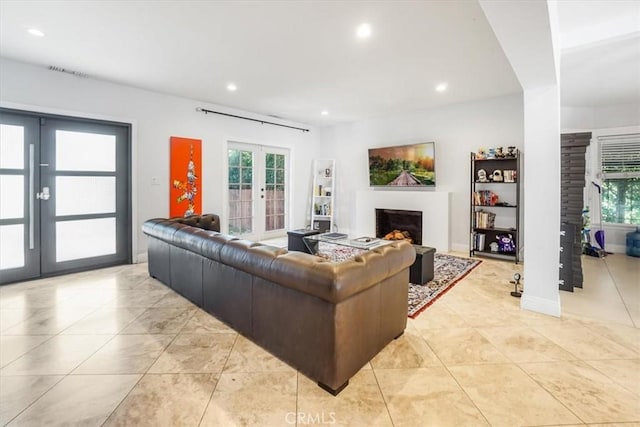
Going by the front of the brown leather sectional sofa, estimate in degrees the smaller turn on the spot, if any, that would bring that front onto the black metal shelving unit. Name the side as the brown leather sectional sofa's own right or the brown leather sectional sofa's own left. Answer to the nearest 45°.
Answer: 0° — it already faces it

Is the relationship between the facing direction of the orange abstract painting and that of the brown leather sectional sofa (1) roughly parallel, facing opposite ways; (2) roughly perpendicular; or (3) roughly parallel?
roughly perpendicular

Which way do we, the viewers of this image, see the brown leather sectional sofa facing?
facing away from the viewer and to the right of the viewer

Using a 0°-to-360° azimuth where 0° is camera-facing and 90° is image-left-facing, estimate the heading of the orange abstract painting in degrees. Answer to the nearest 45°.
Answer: approximately 315°

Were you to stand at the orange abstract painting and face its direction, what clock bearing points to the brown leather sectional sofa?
The brown leather sectional sofa is roughly at 1 o'clock from the orange abstract painting.

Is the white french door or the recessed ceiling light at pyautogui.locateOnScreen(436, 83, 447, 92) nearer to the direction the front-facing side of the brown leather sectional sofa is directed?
the recessed ceiling light

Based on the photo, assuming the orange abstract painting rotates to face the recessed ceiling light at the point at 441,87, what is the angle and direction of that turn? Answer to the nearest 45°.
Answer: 0° — it already faces it

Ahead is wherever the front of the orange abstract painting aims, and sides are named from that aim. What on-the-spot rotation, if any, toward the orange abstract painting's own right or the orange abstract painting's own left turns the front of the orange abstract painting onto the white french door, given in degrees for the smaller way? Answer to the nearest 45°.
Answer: approximately 90° to the orange abstract painting's own left
